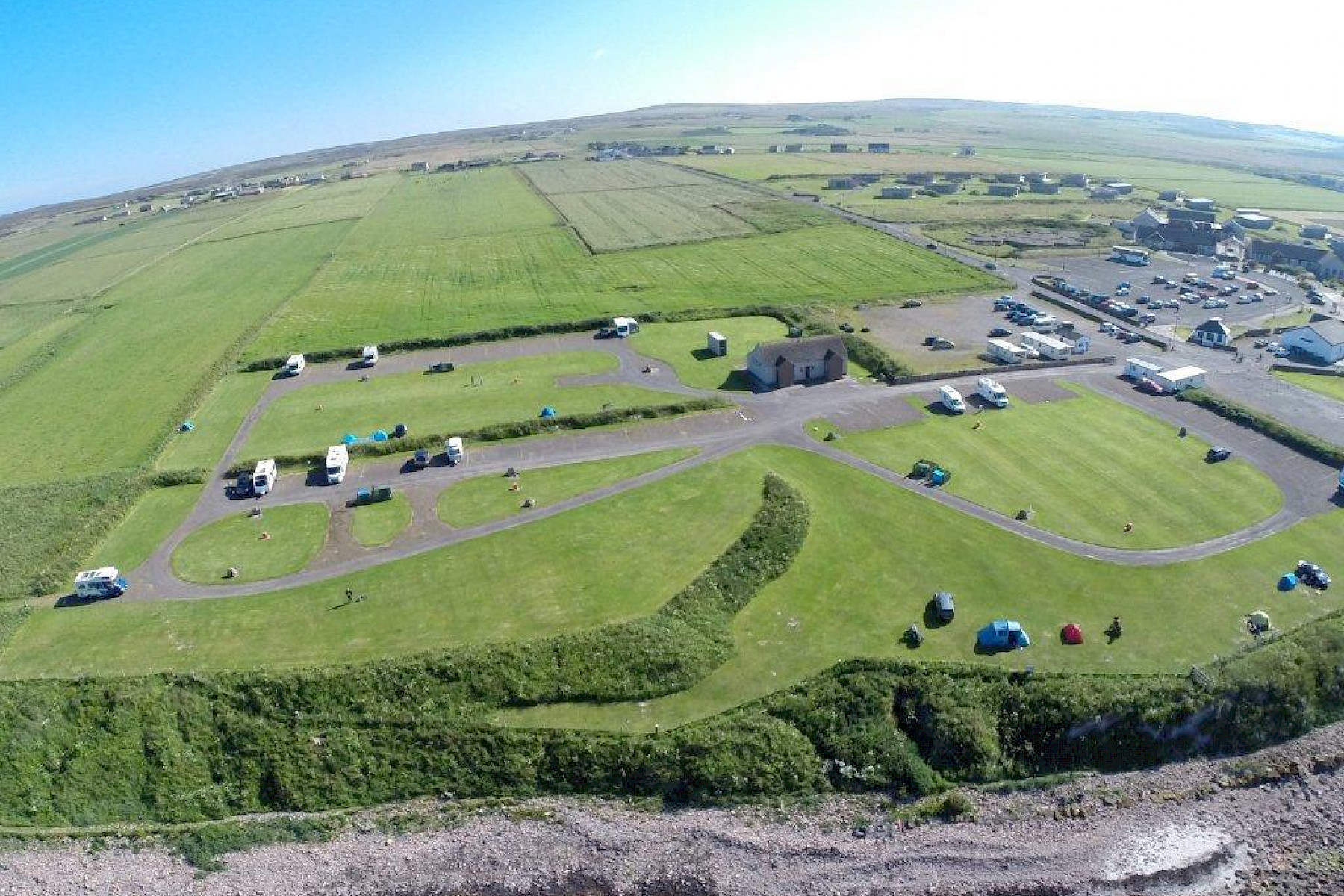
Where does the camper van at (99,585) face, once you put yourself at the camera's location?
facing to the right of the viewer

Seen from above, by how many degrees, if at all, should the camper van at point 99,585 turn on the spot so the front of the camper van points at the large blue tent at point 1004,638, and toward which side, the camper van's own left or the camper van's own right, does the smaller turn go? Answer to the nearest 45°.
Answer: approximately 45° to the camper van's own right
